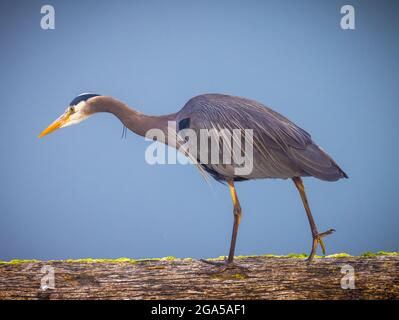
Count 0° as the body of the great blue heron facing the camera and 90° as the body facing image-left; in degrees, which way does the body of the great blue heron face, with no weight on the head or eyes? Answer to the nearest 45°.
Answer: approximately 90°
